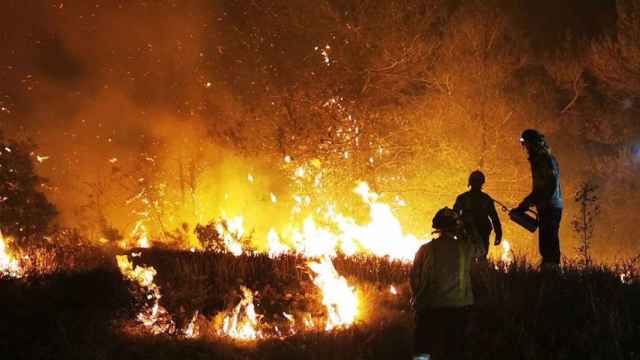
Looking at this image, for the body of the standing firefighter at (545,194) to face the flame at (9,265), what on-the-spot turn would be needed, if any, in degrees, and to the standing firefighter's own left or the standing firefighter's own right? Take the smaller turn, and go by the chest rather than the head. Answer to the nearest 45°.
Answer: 0° — they already face it

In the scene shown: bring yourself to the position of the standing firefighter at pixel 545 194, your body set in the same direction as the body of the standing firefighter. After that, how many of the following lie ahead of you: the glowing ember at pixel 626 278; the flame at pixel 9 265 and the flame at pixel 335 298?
2

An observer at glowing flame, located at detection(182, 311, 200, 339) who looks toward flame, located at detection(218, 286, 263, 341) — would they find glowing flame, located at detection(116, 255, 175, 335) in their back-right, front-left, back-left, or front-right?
back-left

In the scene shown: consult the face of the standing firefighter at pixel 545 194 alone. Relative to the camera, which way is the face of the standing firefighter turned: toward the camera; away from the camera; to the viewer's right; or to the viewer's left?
to the viewer's left

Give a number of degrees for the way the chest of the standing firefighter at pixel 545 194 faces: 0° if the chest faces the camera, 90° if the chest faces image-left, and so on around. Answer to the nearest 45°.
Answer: approximately 90°

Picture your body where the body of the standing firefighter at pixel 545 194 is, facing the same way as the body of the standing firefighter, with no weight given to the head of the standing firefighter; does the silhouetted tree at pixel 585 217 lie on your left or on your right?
on your right

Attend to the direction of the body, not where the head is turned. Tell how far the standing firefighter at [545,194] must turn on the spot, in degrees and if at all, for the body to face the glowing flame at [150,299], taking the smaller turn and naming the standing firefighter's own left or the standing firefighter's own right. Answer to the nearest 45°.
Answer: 0° — they already face it
